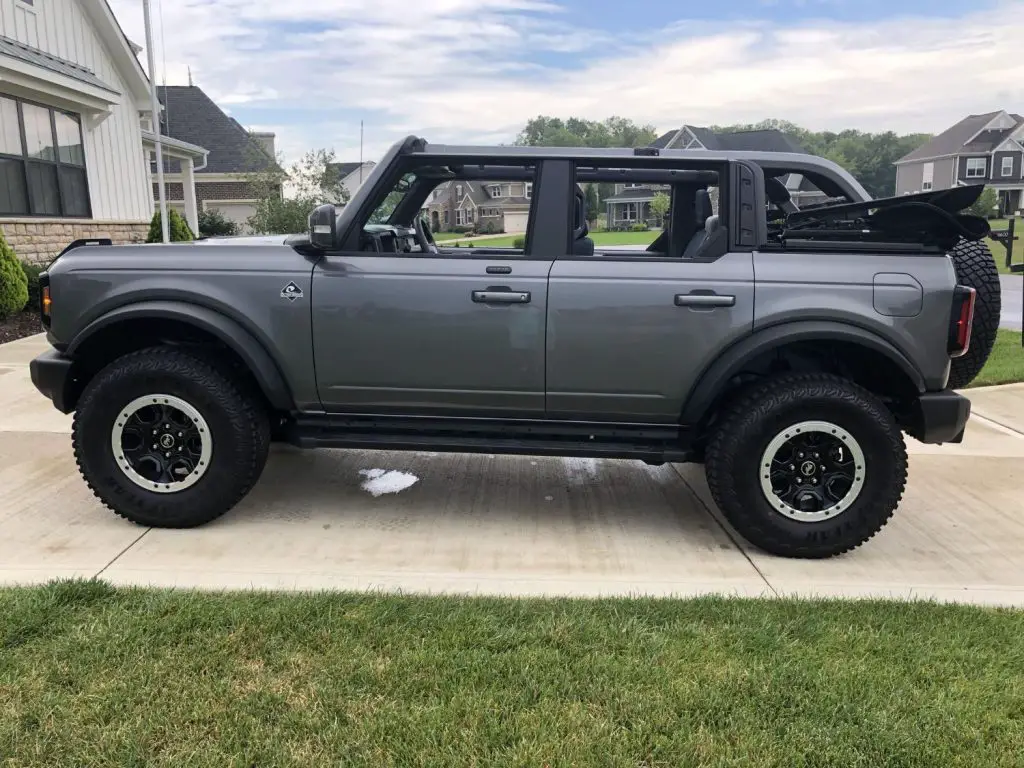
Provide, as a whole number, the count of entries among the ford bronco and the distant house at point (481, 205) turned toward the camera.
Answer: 1

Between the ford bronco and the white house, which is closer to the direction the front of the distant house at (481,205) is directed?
the ford bronco

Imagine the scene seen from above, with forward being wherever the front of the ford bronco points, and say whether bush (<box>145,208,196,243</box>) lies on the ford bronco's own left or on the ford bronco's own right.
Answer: on the ford bronco's own right

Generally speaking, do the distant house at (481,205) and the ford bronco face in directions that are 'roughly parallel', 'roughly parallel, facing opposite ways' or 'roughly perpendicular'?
roughly perpendicular

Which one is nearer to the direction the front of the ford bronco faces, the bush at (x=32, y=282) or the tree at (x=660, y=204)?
the bush

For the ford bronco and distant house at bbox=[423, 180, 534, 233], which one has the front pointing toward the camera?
the distant house

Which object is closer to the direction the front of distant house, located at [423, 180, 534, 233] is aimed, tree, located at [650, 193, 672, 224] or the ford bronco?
the ford bronco

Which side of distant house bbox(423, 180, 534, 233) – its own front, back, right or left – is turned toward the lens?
front

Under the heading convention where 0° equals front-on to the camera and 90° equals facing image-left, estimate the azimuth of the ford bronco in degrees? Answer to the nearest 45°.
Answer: approximately 90°
